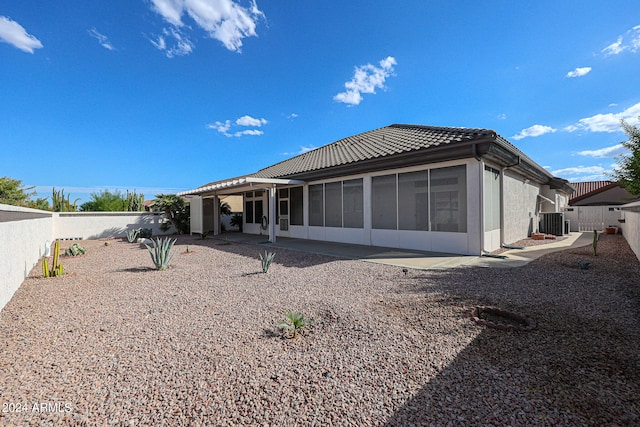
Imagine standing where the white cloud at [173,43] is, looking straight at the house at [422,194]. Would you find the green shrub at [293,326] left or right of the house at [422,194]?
right

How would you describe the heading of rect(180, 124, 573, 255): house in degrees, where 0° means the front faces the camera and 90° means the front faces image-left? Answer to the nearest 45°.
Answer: approximately 225°
